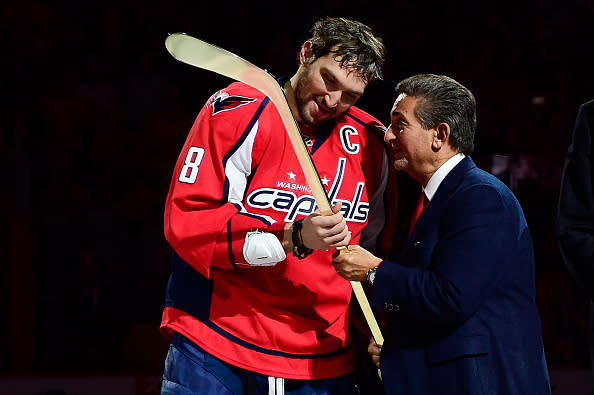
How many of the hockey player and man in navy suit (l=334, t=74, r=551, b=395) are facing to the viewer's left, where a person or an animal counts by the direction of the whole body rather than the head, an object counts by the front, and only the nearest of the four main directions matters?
1

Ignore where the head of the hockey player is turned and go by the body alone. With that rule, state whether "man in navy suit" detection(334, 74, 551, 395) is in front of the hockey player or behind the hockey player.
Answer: in front

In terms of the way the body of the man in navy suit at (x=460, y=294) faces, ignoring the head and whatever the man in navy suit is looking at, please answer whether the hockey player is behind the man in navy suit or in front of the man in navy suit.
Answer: in front

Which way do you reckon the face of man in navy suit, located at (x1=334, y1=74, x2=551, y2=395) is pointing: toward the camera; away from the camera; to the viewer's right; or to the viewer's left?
to the viewer's left

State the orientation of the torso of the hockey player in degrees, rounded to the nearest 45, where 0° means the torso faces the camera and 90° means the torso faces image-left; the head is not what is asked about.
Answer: approximately 315°

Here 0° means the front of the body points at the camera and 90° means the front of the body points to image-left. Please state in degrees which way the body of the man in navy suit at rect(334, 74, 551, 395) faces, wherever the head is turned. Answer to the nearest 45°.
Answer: approximately 90°
